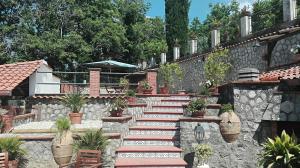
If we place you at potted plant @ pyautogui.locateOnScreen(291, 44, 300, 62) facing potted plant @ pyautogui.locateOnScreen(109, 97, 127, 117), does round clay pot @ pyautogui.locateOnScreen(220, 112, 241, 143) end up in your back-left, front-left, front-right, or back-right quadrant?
front-left

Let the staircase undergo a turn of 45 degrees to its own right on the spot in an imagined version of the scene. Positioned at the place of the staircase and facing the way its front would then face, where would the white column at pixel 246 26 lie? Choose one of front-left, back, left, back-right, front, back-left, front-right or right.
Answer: back

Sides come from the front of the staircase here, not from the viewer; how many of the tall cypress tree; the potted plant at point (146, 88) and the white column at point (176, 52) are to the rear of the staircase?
3

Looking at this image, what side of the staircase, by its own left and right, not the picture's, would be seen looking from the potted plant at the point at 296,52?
left

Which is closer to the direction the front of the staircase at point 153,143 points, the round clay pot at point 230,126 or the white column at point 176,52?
the round clay pot

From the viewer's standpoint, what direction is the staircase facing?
toward the camera

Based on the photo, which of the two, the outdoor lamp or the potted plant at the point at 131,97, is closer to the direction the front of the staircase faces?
the outdoor lamp

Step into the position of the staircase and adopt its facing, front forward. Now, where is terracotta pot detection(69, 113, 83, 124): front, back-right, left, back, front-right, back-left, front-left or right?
back-right

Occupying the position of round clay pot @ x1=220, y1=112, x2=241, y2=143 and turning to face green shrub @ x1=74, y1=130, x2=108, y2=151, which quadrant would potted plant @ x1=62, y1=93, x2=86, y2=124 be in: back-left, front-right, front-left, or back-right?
front-right

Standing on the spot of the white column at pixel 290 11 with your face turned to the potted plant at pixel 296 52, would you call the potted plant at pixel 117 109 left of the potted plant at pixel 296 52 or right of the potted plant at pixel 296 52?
right

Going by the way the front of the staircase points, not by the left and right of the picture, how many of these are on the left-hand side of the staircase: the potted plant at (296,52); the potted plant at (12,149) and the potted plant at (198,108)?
2

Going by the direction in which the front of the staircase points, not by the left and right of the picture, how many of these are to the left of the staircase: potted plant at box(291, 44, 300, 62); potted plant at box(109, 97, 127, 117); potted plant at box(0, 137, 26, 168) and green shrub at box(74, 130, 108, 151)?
1

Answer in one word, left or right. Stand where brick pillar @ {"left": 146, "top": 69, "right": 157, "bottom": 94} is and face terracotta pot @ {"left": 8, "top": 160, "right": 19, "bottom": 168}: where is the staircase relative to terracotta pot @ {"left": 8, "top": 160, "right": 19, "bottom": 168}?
left

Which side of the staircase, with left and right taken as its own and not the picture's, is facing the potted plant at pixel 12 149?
right

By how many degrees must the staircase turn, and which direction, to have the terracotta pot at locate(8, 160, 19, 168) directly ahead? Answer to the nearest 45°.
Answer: approximately 90° to its right

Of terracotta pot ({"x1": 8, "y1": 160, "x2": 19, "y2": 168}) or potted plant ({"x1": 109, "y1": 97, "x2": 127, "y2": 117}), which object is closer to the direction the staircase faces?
the terracotta pot
